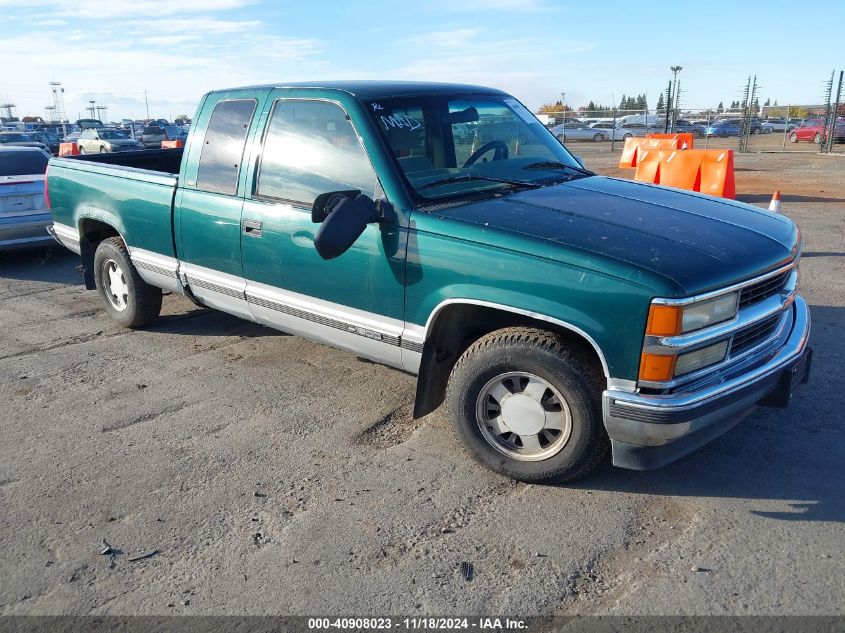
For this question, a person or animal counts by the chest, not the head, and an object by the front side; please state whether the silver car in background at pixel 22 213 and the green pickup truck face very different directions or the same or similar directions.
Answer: very different directions

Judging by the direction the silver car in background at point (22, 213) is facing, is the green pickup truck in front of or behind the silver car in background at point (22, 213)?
behind

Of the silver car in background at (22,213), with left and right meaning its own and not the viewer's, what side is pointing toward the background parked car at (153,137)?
front

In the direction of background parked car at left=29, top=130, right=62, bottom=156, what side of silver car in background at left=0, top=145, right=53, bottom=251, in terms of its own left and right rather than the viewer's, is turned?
front

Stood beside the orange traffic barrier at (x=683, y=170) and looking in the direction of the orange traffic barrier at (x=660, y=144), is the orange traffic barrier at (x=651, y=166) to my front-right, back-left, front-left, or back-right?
front-left

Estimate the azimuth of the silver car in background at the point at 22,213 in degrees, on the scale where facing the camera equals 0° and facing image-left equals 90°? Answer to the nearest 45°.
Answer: approximately 180°

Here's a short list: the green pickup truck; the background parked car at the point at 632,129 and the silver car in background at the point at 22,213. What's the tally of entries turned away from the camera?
1

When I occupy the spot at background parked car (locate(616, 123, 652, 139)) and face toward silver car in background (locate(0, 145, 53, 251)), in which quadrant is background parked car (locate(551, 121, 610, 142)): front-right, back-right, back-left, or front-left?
front-right

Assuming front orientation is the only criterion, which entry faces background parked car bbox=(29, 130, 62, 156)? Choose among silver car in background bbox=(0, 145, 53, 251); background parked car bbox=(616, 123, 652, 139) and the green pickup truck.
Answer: the silver car in background

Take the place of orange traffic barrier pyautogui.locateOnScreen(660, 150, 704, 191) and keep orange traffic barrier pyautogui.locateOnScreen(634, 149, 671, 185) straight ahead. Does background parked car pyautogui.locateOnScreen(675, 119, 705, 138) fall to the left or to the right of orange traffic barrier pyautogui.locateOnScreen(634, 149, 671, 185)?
right
